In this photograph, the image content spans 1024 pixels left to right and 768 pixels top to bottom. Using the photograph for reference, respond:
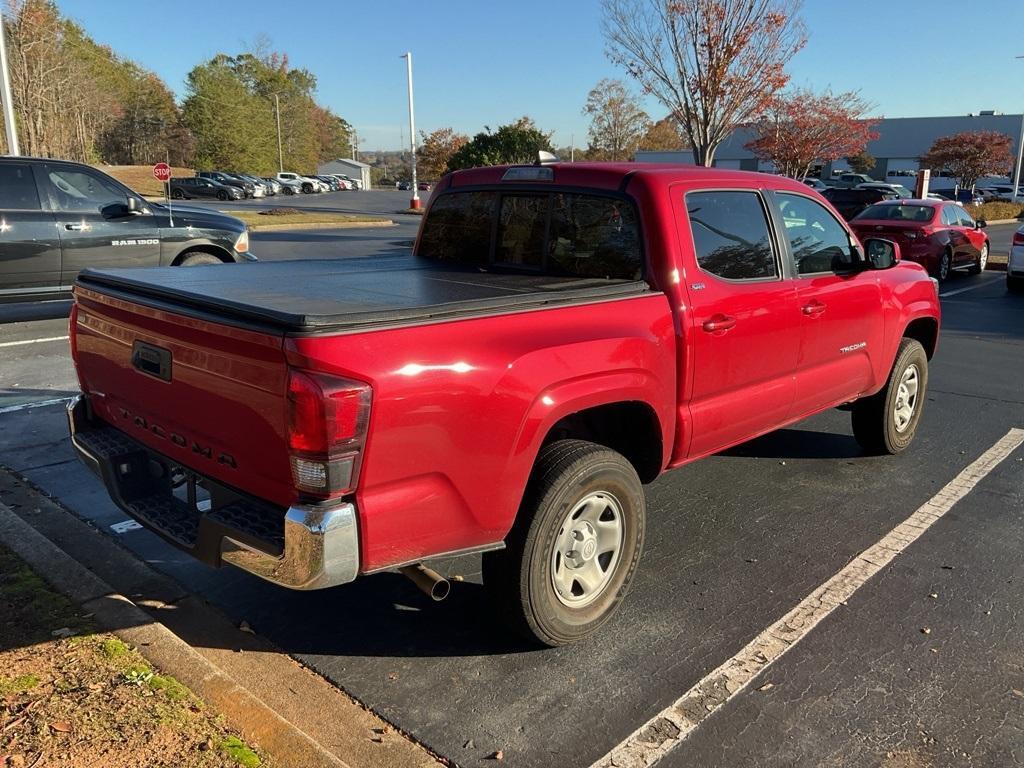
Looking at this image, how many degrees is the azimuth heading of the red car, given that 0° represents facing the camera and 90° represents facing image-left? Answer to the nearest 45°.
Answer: approximately 225°

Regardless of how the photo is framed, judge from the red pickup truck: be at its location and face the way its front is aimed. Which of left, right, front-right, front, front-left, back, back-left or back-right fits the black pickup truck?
left

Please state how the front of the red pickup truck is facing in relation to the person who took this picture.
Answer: facing away from the viewer and to the right of the viewer

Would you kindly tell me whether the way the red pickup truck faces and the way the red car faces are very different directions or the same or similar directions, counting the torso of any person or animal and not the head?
same or similar directions

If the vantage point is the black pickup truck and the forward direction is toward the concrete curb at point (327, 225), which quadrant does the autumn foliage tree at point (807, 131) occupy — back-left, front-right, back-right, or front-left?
front-right

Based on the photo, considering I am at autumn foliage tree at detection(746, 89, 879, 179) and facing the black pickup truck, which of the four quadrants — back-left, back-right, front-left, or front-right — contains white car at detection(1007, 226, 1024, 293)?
front-left

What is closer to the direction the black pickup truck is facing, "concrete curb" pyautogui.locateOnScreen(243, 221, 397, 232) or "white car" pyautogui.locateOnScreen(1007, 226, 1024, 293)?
the white car

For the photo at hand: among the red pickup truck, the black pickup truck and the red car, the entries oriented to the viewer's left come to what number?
0

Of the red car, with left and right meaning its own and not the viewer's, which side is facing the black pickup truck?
back

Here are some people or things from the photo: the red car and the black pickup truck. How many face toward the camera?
0

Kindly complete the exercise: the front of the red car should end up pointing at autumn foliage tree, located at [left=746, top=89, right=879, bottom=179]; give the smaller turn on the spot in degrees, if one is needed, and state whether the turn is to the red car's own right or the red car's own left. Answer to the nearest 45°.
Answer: approximately 45° to the red car's own left

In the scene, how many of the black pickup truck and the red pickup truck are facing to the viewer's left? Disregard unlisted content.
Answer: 0

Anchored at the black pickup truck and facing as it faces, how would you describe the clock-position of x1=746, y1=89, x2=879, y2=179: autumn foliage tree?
The autumn foliage tree is roughly at 11 o'clock from the black pickup truck.

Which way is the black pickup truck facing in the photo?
to the viewer's right

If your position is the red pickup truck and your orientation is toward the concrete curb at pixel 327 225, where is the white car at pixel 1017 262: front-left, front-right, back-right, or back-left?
front-right

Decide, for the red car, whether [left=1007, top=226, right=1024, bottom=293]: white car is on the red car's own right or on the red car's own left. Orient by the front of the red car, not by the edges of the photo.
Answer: on the red car's own right

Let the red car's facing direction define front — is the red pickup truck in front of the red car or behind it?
behind
